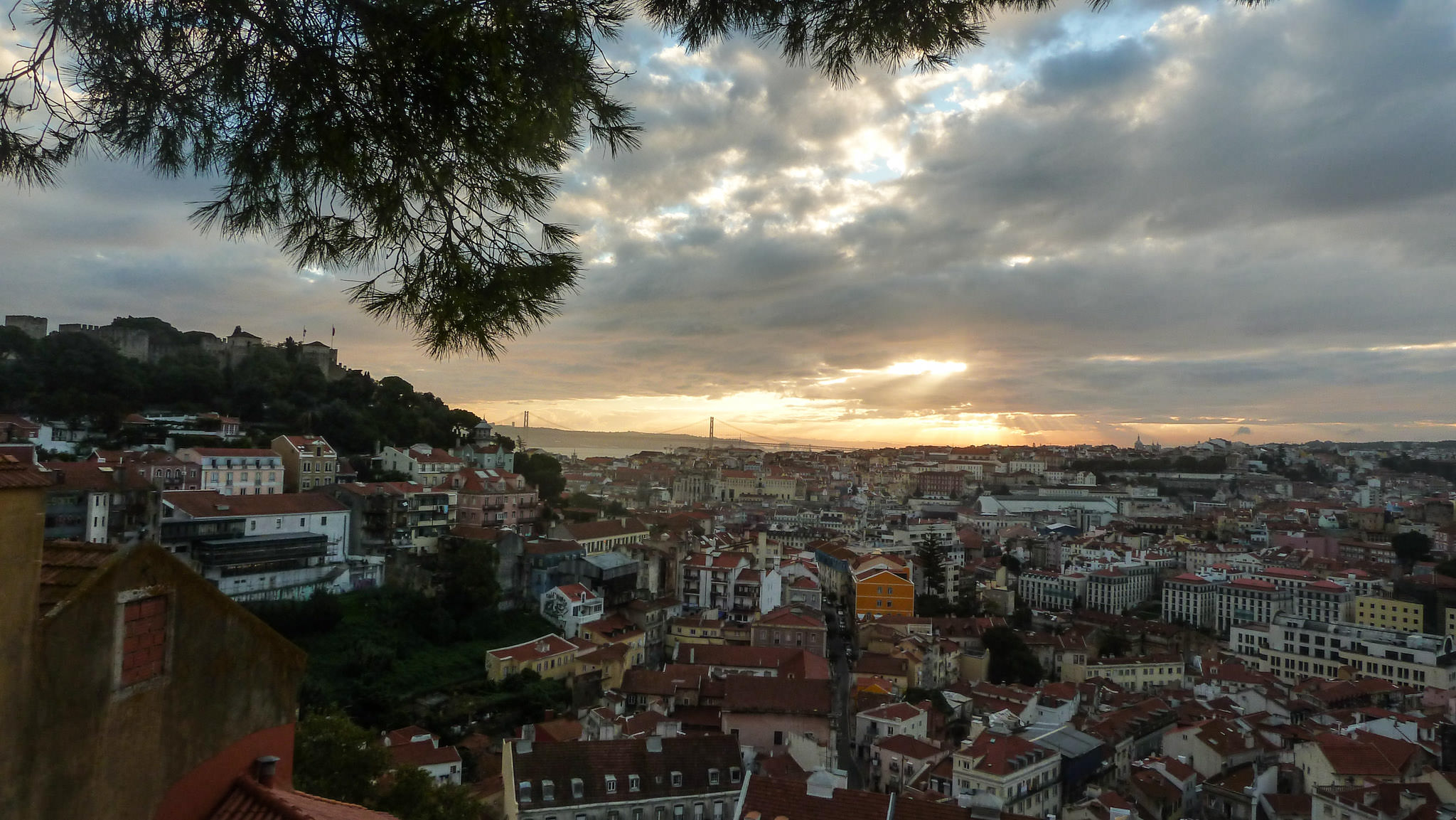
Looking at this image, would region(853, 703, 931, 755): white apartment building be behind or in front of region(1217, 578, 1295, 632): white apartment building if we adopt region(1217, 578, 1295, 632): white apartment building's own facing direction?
in front

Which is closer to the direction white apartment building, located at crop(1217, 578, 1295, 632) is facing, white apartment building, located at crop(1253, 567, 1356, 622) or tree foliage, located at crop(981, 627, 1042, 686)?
the tree foliage

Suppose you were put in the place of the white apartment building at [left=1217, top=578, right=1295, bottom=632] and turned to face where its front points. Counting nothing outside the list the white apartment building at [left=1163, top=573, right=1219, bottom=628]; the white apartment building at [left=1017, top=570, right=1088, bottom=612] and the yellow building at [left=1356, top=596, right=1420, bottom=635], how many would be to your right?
2

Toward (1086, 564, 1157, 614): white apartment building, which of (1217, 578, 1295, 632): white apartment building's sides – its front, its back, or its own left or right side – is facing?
right

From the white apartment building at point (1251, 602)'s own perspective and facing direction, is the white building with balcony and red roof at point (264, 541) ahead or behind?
ahead

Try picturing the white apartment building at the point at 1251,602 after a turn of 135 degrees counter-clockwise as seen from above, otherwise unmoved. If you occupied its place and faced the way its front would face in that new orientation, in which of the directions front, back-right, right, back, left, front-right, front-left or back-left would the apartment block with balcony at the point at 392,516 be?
back

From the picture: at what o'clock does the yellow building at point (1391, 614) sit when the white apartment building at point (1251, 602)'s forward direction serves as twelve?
The yellow building is roughly at 9 o'clock from the white apartment building.

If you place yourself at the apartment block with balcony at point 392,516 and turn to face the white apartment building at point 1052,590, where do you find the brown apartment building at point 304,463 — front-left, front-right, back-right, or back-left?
back-left

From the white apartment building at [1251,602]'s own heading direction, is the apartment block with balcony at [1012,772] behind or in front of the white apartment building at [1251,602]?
in front

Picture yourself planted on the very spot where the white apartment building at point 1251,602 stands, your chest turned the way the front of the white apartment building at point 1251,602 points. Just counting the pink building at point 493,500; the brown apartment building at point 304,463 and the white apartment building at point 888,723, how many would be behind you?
0

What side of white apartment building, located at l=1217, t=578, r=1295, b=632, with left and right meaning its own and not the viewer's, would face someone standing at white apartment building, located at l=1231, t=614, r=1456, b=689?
front

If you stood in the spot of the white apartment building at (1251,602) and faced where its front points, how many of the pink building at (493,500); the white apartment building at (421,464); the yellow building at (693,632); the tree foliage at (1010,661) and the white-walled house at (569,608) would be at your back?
0

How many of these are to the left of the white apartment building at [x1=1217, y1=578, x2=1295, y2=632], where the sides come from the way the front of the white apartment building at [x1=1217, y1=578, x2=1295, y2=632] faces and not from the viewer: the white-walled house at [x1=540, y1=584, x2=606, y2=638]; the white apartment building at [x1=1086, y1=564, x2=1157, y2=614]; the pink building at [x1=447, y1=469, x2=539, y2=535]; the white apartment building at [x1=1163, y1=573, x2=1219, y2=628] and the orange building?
0

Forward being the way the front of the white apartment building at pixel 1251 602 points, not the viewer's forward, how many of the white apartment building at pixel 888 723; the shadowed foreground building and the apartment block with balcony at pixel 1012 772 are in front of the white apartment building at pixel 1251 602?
3

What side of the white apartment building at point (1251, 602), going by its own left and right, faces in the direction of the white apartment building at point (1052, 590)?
right

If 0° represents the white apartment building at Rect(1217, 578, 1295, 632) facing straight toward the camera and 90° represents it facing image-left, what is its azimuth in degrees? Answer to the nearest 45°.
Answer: approximately 0°

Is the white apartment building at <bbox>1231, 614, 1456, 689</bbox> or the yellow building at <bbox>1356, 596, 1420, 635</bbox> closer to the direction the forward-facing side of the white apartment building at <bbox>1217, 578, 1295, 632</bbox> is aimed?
the white apartment building

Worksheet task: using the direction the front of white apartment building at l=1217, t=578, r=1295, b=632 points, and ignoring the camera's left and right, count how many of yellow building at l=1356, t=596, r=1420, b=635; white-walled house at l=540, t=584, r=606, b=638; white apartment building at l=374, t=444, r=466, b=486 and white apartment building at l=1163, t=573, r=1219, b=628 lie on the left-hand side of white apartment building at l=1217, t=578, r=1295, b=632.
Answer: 1

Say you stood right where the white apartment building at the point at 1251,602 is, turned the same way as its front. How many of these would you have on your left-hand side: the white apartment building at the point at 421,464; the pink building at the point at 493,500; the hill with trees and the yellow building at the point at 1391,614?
1

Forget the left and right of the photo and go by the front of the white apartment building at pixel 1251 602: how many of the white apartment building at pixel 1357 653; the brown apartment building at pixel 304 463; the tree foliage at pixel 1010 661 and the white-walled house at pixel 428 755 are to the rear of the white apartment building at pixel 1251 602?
0
